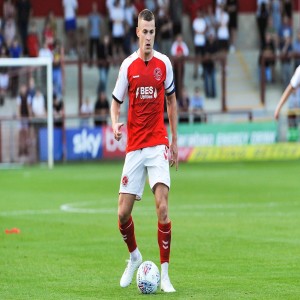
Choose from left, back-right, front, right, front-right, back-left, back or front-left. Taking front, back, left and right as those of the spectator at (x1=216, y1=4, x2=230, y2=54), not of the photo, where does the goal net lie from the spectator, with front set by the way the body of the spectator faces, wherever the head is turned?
front-right
